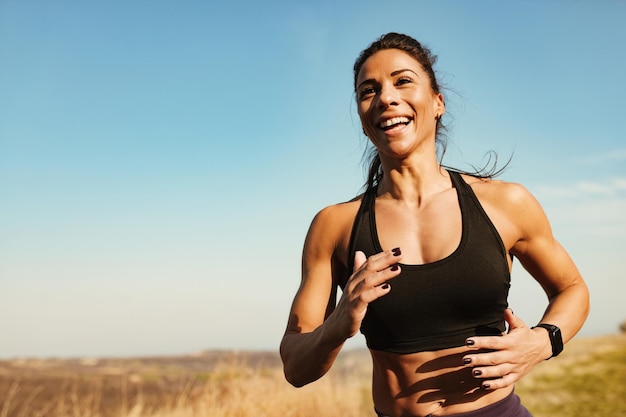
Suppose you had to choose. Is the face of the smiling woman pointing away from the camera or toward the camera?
toward the camera

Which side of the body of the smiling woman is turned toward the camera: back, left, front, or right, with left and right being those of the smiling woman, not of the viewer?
front
